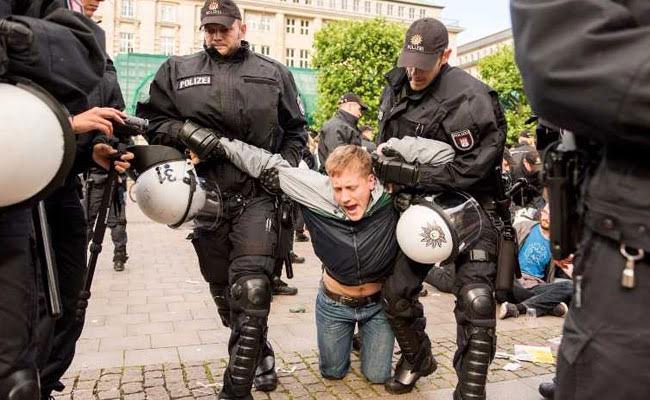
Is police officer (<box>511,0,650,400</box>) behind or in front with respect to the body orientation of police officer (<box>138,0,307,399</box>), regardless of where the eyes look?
in front

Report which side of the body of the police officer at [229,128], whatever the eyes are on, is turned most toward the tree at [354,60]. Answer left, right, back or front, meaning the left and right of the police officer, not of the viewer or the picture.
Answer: back

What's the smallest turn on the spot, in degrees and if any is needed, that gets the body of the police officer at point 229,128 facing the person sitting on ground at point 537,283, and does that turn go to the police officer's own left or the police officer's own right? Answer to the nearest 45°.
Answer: approximately 135° to the police officer's own left

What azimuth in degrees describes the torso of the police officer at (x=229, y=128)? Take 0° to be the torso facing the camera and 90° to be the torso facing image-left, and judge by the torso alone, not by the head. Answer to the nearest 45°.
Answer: approximately 0°

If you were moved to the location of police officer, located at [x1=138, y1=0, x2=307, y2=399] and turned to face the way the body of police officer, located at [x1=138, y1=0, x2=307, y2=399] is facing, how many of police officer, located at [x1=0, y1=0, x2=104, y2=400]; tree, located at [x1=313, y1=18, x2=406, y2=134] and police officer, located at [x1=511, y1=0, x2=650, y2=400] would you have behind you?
1

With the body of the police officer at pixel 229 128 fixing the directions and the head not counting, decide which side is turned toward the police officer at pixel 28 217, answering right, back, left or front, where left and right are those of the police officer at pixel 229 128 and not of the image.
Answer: front

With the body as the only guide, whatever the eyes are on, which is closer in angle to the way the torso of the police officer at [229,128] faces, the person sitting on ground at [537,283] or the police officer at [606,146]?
the police officer

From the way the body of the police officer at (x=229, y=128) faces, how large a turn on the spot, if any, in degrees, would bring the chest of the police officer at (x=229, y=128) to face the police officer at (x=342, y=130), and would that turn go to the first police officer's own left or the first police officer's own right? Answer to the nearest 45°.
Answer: approximately 180°
